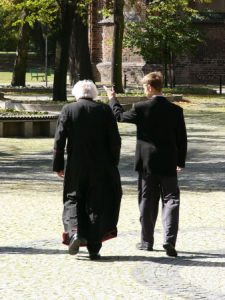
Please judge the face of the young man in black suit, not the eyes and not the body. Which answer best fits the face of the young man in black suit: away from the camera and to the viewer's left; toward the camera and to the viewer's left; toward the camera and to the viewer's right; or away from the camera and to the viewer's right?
away from the camera and to the viewer's left

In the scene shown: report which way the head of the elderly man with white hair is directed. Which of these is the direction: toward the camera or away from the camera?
away from the camera

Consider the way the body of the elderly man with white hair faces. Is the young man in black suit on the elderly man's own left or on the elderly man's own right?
on the elderly man's own right

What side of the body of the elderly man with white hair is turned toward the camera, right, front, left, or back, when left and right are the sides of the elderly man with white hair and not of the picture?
back

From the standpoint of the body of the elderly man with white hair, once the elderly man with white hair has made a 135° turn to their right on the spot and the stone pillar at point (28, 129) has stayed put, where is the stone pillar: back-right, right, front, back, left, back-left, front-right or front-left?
back-left
